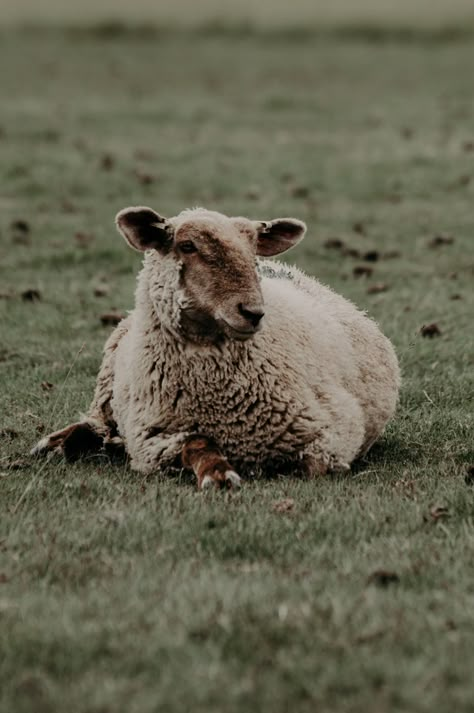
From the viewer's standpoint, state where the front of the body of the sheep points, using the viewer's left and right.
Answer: facing the viewer and to the left of the viewer
